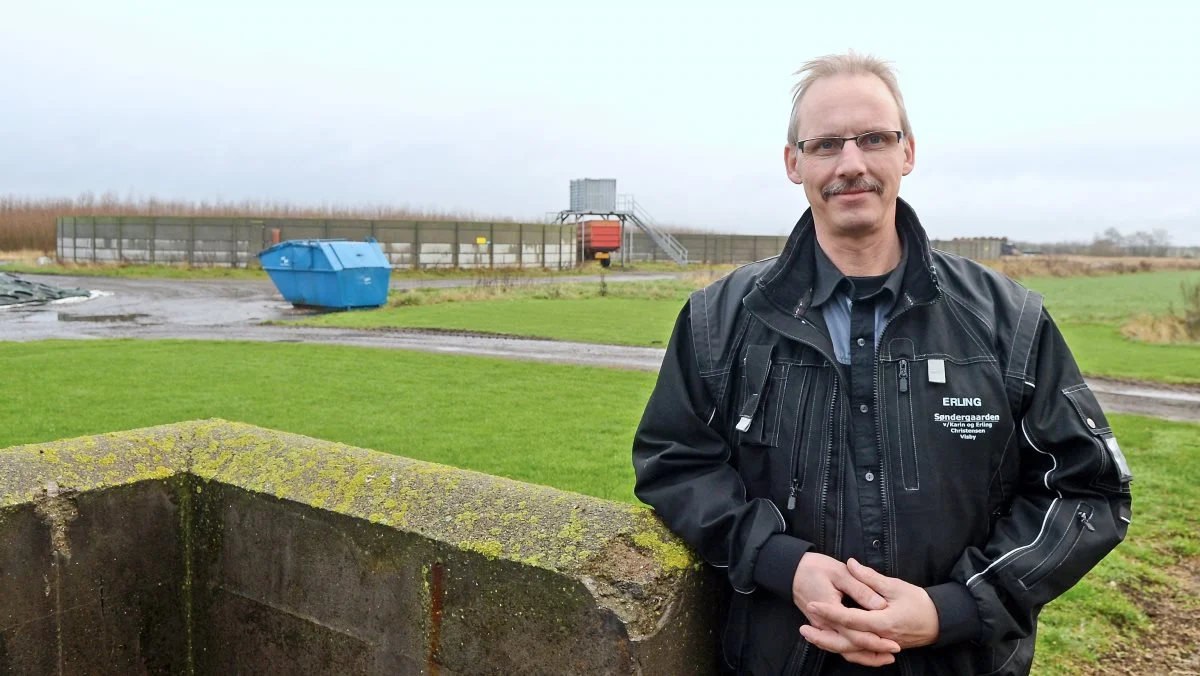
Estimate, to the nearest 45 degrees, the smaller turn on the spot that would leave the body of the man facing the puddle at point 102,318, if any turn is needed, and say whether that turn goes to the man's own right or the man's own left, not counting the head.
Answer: approximately 135° to the man's own right

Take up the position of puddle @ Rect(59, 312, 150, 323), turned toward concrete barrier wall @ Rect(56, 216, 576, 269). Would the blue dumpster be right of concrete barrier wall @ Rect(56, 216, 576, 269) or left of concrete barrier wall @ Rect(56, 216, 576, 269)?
right

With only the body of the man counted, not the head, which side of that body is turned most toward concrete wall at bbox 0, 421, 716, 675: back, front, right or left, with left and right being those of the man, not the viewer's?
right

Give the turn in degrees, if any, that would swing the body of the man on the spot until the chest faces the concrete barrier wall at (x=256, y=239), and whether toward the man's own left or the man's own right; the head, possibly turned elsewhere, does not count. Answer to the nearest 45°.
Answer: approximately 135° to the man's own right

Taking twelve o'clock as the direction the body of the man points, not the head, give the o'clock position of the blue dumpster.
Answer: The blue dumpster is roughly at 5 o'clock from the man.

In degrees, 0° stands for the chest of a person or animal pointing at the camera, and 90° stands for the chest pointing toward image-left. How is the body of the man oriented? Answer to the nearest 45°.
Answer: approximately 0°
